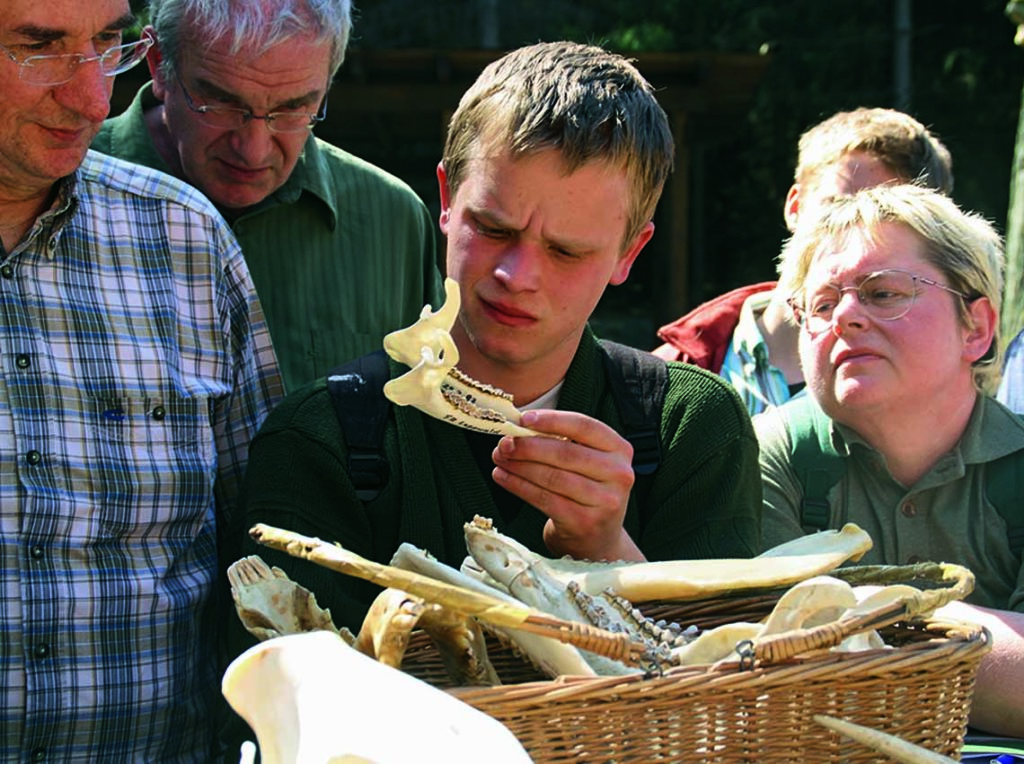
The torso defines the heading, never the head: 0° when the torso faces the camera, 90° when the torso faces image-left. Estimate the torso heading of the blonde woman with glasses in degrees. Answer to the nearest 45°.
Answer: approximately 45°

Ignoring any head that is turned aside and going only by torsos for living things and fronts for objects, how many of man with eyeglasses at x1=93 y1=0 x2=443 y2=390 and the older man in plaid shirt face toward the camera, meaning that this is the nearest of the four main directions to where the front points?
2

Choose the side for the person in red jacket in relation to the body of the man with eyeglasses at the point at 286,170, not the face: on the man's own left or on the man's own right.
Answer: on the man's own left

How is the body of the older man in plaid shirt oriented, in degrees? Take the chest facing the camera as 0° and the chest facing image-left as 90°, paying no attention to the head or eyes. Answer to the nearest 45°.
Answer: approximately 0°

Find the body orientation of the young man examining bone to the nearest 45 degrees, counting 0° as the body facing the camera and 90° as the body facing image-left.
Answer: approximately 0°

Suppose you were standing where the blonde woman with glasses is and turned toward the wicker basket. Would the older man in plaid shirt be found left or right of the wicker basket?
right

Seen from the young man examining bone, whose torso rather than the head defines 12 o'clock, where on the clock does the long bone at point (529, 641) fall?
The long bone is roughly at 12 o'clock from the young man examining bone.

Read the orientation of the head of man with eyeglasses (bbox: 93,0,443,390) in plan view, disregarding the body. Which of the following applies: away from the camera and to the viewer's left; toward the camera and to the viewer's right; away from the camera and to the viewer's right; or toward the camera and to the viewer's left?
toward the camera and to the viewer's right

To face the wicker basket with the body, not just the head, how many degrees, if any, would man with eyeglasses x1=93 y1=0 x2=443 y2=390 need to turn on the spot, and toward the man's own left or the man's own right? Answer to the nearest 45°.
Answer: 0° — they already face it

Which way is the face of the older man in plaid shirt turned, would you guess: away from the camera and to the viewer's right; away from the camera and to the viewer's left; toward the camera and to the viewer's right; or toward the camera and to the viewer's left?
toward the camera and to the viewer's right
